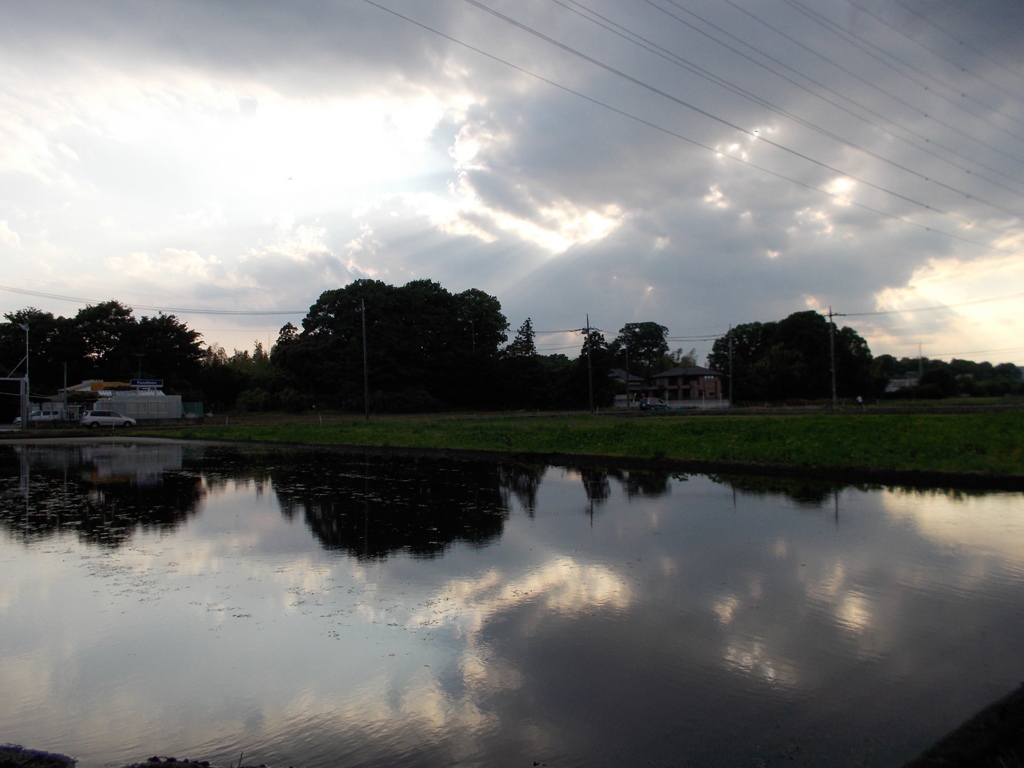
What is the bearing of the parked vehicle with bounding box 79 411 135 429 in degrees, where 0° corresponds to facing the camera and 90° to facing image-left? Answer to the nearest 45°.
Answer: approximately 270°
